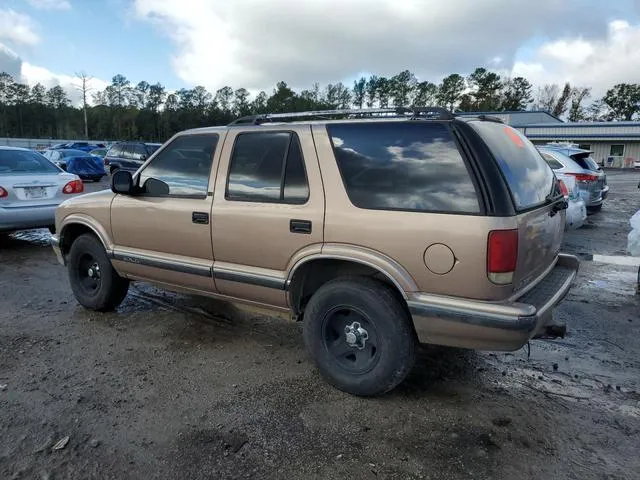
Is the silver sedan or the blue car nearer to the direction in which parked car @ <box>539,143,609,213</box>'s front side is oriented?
the blue car

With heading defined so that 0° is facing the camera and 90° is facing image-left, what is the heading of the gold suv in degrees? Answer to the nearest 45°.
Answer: approximately 135°

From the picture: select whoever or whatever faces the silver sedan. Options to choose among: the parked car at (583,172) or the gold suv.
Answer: the gold suv

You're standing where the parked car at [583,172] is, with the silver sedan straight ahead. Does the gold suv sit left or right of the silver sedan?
left

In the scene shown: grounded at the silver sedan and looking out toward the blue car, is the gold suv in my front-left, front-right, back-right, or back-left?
back-right

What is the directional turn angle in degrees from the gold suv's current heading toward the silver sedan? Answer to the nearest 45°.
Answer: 0° — it already faces it

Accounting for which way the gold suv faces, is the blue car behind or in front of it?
in front

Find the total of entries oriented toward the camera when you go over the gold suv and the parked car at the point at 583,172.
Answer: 0

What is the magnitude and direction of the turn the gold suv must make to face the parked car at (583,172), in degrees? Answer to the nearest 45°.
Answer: approximately 90° to its right

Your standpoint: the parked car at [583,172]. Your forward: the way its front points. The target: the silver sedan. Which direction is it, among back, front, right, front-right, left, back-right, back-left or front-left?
left

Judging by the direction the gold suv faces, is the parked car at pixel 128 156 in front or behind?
in front

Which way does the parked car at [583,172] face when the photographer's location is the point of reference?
facing away from the viewer and to the left of the viewer

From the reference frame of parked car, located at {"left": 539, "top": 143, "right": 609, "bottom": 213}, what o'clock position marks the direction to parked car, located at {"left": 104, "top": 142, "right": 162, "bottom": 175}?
parked car, located at {"left": 104, "top": 142, "right": 162, "bottom": 175} is roughly at 11 o'clock from parked car, located at {"left": 539, "top": 143, "right": 609, "bottom": 213}.
